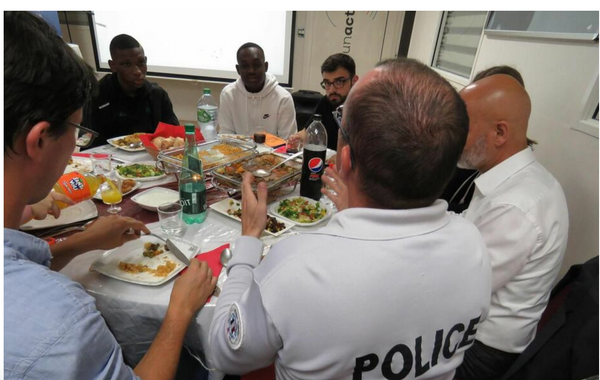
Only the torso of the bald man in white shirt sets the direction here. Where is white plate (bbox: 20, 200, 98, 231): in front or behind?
in front

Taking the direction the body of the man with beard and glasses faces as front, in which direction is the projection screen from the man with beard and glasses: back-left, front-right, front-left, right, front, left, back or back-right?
right

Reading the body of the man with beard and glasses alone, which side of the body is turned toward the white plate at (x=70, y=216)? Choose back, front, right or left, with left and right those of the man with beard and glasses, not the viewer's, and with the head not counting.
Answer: front

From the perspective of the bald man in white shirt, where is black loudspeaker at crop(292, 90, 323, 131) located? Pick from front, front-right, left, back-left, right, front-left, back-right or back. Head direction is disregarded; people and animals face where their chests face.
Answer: front-right

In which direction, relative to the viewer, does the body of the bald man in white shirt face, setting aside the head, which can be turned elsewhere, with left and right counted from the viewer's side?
facing to the left of the viewer

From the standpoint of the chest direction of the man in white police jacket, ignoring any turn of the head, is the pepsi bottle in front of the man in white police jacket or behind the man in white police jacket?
in front

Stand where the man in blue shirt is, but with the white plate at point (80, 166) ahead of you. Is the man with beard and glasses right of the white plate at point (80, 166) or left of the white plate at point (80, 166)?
right

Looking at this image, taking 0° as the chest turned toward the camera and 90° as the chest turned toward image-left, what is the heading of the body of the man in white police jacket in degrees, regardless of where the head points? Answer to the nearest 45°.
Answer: approximately 135°

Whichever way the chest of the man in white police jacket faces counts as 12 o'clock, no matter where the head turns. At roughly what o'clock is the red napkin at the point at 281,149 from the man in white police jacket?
The red napkin is roughly at 1 o'clock from the man in white police jacket.

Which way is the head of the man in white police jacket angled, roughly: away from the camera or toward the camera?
away from the camera

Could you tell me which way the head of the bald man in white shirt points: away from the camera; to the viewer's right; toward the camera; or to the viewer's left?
to the viewer's left

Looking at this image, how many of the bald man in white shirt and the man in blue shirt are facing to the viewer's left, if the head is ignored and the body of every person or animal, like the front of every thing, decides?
1

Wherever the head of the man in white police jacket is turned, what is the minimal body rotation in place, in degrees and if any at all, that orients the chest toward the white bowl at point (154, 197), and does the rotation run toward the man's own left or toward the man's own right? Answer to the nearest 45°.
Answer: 0° — they already face it

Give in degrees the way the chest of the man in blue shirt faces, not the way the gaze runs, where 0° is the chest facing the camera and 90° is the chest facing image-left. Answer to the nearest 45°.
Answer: approximately 225°

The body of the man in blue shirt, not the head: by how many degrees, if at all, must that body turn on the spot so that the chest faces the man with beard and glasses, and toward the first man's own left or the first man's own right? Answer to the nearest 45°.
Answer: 0° — they already face them

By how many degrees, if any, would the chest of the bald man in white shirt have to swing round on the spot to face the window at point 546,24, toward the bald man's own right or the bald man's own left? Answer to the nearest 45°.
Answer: approximately 90° to the bald man's own right

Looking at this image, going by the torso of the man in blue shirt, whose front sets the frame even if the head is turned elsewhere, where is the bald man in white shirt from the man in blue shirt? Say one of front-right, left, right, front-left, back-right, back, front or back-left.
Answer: front-right

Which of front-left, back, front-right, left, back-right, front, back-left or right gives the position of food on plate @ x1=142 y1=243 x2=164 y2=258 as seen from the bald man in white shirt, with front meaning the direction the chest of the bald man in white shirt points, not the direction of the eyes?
front-left

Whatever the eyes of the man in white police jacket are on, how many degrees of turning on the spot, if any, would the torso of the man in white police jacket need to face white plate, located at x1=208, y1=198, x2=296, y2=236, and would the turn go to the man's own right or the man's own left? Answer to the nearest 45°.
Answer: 0° — they already face it
